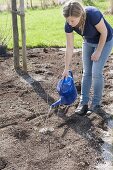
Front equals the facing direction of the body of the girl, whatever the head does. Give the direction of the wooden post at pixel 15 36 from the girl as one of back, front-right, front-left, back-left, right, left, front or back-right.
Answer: right

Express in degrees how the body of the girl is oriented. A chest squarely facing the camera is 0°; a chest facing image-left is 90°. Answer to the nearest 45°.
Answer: approximately 45°

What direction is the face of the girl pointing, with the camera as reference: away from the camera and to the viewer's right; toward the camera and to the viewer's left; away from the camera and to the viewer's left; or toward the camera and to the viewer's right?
toward the camera and to the viewer's left
